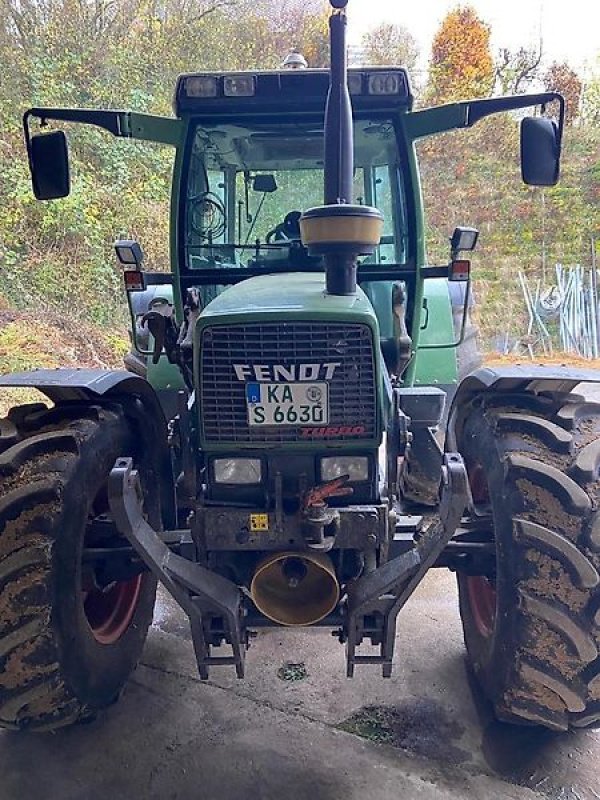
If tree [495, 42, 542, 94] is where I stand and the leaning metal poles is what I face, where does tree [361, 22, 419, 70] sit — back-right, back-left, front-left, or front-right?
back-right

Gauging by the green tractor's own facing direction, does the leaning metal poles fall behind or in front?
behind

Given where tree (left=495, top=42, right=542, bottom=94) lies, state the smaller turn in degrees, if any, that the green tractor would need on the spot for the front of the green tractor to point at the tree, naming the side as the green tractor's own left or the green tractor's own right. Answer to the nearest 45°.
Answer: approximately 180°

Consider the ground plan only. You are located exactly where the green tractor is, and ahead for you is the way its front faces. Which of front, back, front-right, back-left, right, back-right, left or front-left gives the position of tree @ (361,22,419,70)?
back

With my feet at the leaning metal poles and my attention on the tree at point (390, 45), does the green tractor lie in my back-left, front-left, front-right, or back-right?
back-left

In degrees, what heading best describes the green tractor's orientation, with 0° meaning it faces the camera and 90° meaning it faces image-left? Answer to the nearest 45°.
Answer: approximately 0°
